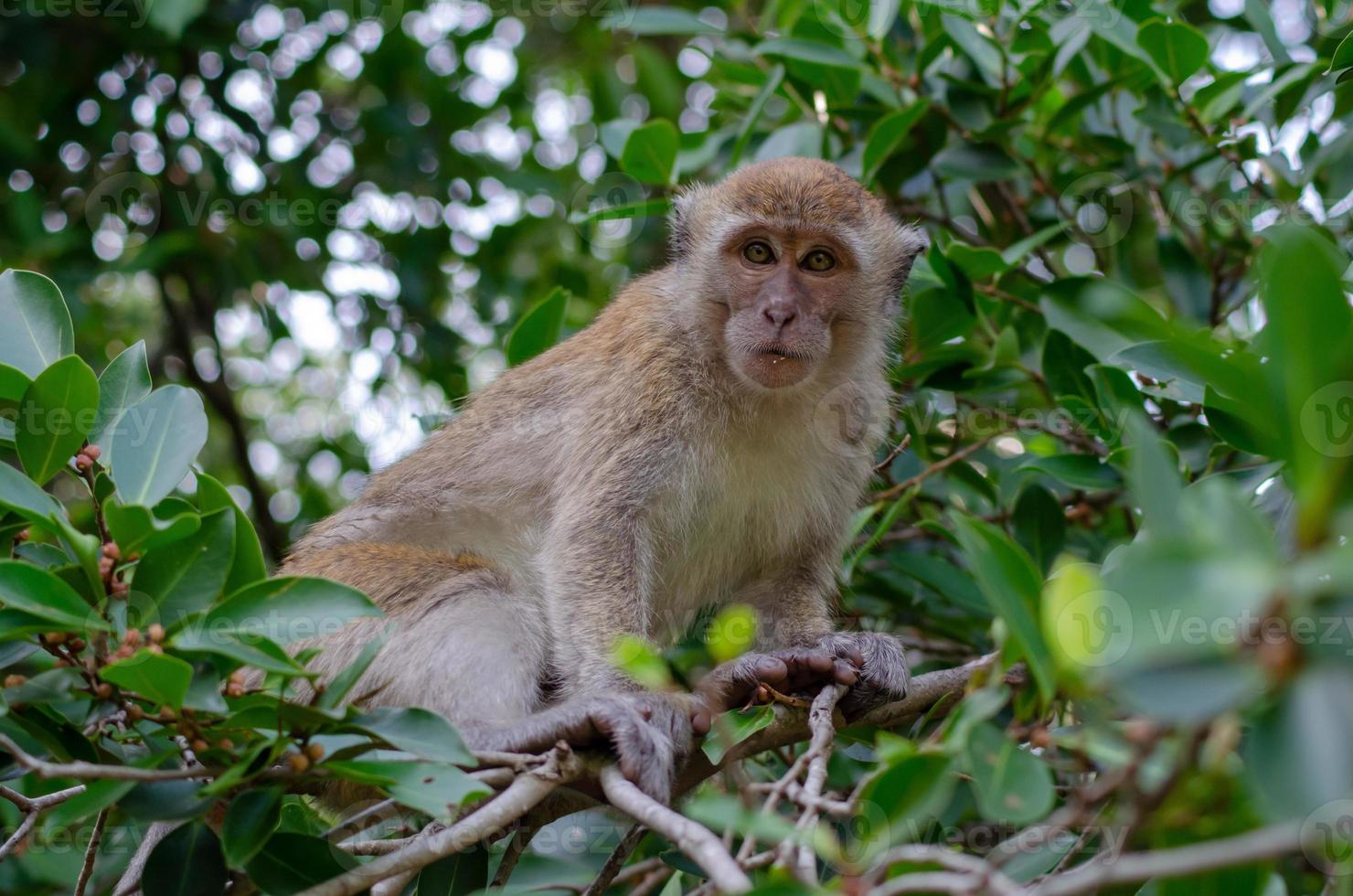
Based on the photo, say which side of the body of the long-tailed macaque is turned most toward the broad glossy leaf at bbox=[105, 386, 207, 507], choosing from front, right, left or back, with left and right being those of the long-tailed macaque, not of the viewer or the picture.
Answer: right

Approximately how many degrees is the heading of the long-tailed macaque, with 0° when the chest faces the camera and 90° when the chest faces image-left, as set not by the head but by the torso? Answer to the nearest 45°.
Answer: approximately 315°

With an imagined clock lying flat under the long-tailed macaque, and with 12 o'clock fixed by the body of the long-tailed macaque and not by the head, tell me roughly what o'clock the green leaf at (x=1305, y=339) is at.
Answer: The green leaf is roughly at 1 o'clock from the long-tailed macaque.

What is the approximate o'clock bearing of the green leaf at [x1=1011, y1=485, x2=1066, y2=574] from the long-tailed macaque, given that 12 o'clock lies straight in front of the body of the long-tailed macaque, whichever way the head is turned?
The green leaf is roughly at 11 o'clock from the long-tailed macaque.
